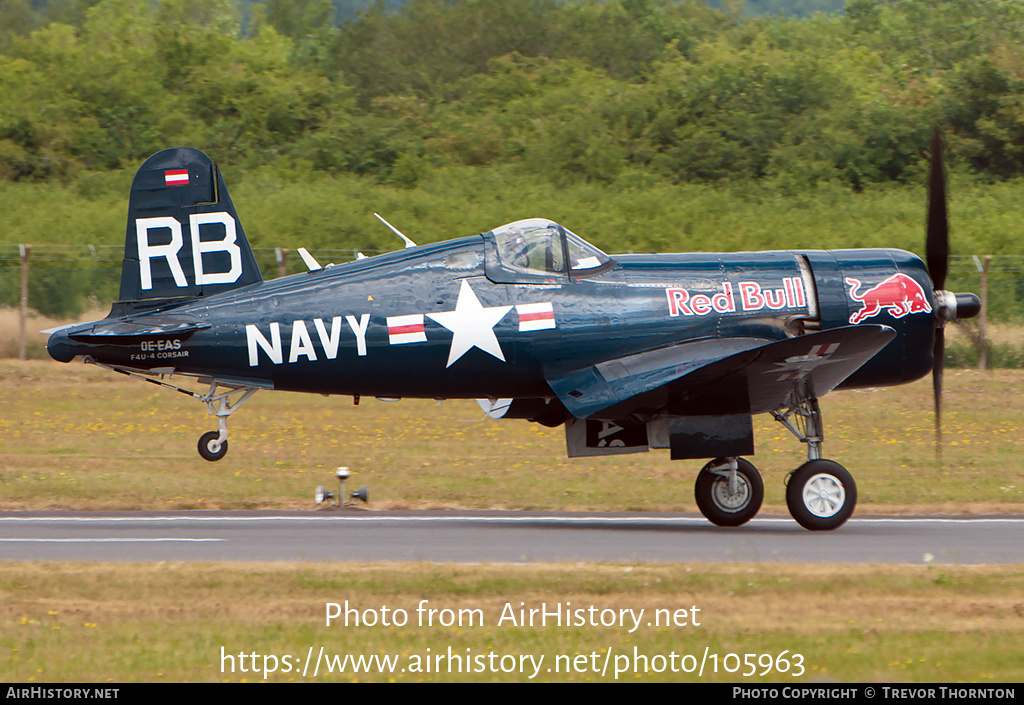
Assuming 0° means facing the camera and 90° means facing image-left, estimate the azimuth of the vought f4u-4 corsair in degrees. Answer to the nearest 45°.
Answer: approximately 270°

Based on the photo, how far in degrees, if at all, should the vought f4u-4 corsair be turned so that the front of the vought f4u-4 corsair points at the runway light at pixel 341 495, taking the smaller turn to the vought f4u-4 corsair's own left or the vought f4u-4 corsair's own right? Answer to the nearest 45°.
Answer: approximately 135° to the vought f4u-4 corsair's own left

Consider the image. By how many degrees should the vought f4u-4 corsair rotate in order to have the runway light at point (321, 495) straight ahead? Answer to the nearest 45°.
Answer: approximately 135° to its left

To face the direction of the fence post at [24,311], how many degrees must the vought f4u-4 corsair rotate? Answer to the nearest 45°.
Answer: approximately 135° to its left
